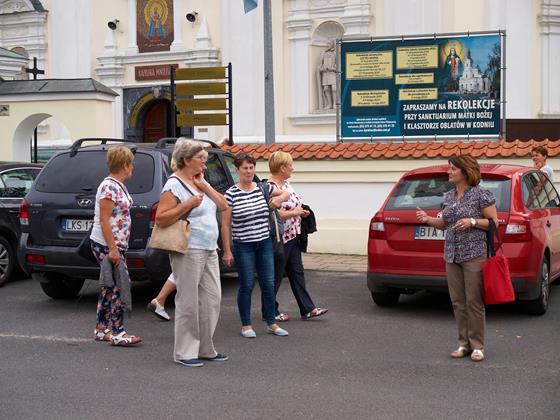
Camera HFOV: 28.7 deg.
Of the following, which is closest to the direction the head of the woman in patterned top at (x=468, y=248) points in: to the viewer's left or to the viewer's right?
to the viewer's left

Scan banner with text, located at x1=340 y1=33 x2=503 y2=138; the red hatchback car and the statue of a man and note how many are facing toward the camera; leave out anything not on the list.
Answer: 2

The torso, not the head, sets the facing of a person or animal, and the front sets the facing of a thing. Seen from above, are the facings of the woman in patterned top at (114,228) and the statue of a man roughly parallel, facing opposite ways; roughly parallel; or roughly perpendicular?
roughly perpendicular

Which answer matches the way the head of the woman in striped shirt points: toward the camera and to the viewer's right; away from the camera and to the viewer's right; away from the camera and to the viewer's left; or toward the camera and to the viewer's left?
toward the camera and to the viewer's right

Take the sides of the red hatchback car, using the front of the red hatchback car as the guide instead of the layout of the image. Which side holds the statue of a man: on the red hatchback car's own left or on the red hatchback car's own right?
on the red hatchback car's own left

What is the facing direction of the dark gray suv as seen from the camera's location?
facing away from the viewer and to the right of the viewer

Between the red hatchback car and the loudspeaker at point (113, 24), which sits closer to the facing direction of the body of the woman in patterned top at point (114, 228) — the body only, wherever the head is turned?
the red hatchback car

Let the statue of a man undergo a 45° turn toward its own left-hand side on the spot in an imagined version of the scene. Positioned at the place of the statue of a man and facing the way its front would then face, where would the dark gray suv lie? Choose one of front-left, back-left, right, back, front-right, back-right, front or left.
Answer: front-right

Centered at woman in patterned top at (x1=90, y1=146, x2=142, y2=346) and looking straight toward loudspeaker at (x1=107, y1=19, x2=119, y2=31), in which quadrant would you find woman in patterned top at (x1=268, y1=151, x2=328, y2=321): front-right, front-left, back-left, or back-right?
front-right

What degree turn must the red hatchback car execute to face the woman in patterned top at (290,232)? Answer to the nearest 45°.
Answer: approximately 135° to its left

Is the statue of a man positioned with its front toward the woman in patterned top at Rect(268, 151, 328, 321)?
yes

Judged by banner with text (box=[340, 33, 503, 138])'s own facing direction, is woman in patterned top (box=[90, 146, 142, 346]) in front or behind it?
in front

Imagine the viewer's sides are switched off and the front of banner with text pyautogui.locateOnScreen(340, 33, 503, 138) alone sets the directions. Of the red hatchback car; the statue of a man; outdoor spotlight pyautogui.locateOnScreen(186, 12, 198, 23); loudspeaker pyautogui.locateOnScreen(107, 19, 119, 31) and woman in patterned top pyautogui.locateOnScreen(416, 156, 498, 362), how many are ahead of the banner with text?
2

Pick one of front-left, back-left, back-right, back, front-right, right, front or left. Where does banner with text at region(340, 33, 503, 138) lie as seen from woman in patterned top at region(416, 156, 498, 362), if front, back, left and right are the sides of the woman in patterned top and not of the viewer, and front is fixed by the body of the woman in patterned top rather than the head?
back-right

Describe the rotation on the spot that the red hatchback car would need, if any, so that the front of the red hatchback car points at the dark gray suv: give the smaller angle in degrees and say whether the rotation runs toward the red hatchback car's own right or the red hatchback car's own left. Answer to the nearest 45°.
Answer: approximately 135° to the red hatchback car's own left

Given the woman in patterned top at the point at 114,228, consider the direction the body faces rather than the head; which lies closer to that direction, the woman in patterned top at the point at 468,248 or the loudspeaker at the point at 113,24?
the woman in patterned top

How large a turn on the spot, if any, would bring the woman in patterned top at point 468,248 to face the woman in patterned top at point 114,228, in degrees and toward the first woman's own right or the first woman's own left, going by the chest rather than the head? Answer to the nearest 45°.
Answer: approximately 45° to the first woman's own right

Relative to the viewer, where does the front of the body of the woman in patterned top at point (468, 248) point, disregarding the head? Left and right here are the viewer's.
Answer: facing the viewer and to the left of the viewer

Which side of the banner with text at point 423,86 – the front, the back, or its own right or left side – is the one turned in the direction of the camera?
front
